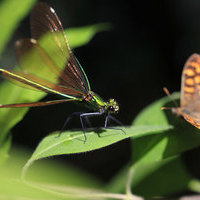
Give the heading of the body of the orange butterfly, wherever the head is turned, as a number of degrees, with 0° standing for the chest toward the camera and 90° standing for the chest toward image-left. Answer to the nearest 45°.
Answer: approximately 90°

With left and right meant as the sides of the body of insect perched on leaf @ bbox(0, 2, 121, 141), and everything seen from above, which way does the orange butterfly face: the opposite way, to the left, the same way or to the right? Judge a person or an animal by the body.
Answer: the opposite way

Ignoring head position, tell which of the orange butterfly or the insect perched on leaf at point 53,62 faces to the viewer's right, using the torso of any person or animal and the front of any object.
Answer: the insect perched on leaf

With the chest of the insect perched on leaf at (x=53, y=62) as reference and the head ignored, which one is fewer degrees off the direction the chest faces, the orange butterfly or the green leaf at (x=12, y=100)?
the orange butterfly

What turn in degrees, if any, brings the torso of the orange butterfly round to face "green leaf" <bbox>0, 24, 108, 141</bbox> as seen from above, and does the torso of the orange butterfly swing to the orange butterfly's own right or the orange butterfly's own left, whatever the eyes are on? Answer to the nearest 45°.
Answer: approximately 45° to the orange butterfly's own left

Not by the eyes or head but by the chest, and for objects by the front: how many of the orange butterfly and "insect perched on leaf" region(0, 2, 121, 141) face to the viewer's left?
1

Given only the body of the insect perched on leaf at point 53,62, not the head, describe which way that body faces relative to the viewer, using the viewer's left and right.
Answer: facing to the right of the viewer
